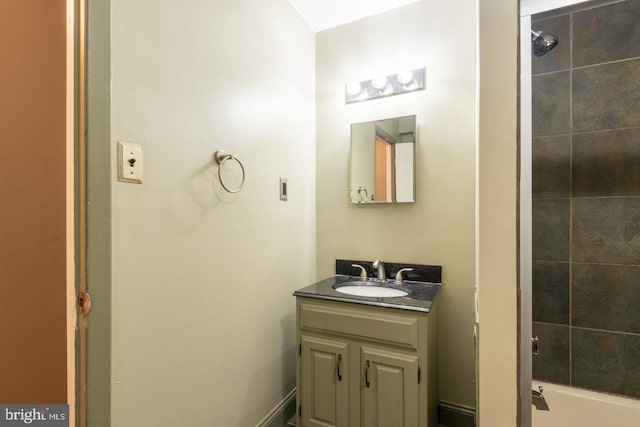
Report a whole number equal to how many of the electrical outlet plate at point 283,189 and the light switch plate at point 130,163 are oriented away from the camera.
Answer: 0

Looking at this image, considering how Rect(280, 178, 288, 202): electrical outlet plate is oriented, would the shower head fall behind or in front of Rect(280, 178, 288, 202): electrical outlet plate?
in front

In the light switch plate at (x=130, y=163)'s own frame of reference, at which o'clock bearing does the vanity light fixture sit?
The vanity light fixture is roughly at 10 o'clock from the light switch plate.

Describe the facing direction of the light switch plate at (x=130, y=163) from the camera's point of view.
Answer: facing the viewer and to the right of the viewer

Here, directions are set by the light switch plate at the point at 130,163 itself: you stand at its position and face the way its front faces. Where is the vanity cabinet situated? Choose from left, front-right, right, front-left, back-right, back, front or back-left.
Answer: front-left

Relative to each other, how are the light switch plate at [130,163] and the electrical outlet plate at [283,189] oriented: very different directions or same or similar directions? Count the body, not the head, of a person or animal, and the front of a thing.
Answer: same or similar directions

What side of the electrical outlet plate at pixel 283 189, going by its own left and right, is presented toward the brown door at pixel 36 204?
right

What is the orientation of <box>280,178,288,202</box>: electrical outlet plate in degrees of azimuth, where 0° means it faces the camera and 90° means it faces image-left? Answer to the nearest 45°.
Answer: approximately 315°
